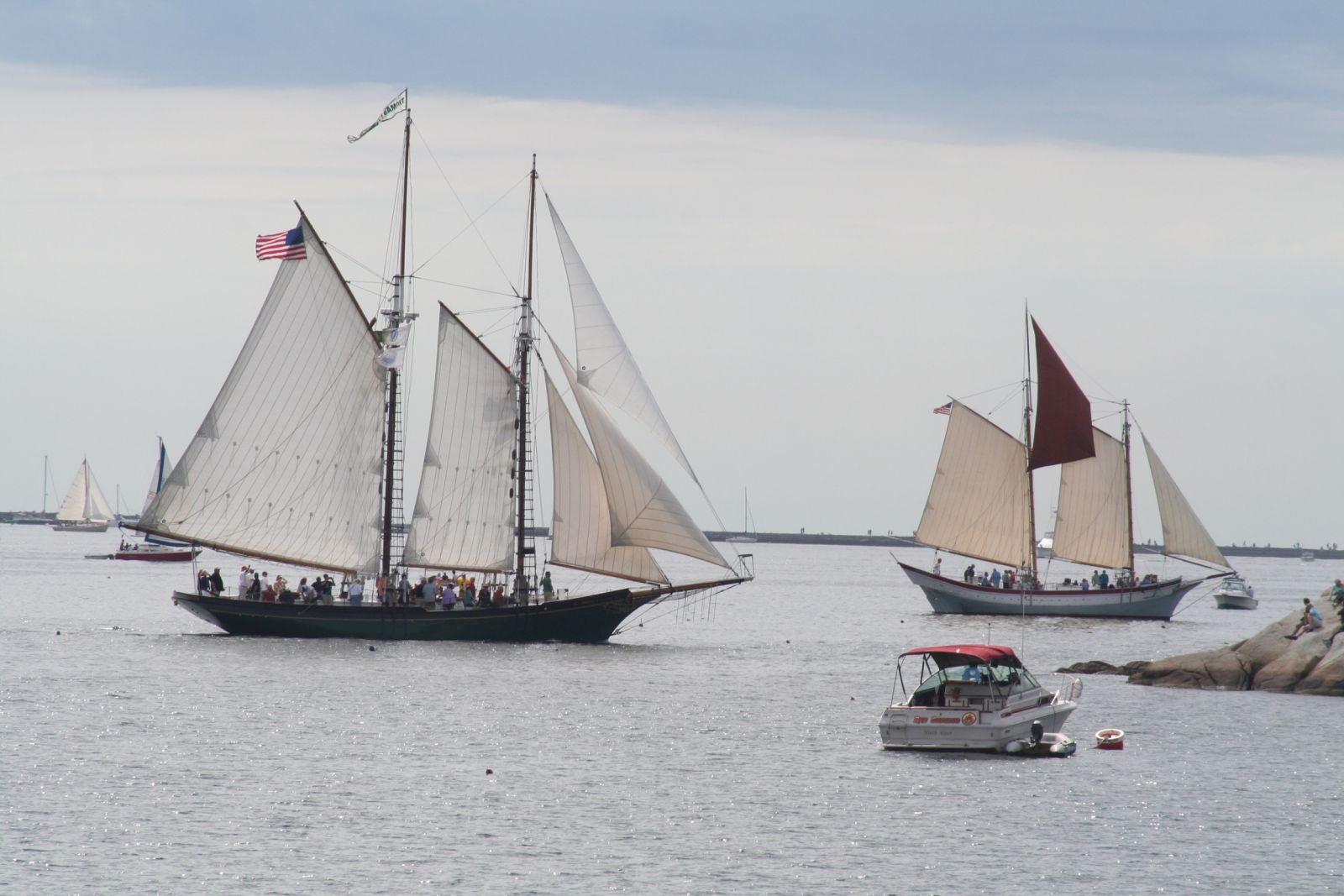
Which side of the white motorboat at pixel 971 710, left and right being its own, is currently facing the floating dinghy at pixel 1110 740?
front

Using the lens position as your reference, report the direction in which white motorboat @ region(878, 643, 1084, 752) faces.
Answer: facing away from the viewer and to the right of the viewer
